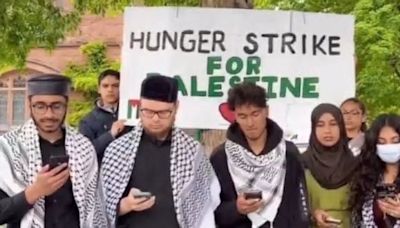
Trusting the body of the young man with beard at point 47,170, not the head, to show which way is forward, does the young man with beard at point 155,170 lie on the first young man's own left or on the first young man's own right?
on the first young man's own left

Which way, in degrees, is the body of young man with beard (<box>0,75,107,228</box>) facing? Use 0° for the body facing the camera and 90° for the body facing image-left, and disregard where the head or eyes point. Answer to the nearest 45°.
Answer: approximately 0°

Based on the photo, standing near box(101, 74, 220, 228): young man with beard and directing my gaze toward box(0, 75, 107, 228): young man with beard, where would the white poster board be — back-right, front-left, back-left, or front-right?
back-right

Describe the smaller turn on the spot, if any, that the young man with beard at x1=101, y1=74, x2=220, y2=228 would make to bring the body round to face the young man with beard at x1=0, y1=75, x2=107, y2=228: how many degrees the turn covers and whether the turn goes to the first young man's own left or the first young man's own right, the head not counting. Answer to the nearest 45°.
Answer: approximately 90° to the first young man's own right

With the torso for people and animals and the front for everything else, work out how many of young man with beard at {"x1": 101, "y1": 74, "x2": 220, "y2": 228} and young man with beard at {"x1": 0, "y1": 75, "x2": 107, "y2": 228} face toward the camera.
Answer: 2

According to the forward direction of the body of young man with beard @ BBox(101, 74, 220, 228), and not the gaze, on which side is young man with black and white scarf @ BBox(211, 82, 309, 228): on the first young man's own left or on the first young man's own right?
on the first young man's own left
